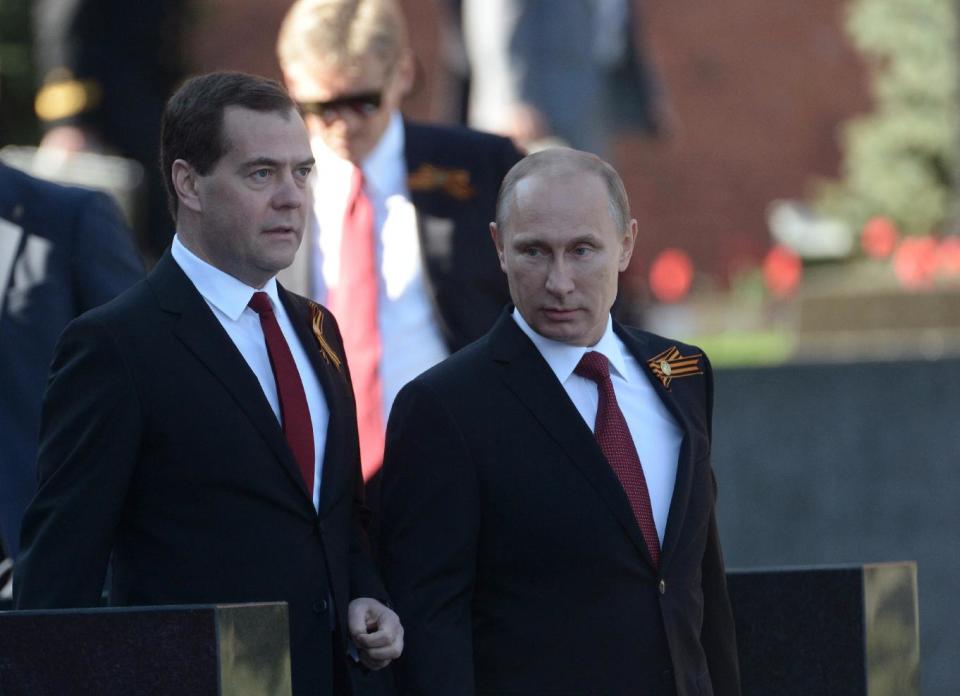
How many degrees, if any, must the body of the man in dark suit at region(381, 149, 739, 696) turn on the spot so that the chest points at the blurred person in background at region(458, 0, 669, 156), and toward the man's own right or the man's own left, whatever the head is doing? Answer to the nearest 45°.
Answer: approximately 135° to the man's own left

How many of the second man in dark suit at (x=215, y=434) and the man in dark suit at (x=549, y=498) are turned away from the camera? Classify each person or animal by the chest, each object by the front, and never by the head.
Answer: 0

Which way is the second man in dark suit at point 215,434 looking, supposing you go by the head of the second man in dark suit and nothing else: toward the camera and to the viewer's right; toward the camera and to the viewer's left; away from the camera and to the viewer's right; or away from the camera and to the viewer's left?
toward the camera and to the viewer's right

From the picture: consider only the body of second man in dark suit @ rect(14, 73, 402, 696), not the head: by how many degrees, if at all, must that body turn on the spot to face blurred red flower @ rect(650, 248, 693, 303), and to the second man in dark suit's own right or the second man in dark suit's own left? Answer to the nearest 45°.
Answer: approximately 135° to the second man in dark suit's own left

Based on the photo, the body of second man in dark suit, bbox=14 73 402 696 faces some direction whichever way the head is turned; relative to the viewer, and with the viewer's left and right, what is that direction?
facing the viewer and to the right of the viewer

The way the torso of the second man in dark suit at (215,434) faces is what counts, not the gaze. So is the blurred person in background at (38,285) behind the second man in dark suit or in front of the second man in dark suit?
behind

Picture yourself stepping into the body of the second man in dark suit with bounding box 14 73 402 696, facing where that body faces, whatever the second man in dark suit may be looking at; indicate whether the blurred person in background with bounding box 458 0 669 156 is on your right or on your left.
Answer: on your left

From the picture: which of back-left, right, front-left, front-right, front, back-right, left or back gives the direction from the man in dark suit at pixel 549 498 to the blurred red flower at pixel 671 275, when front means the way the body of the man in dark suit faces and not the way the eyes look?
back-left

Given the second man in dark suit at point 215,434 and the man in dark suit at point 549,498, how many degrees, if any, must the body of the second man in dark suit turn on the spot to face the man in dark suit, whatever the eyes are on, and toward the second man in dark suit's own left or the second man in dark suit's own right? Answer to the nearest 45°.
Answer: approximately 45° to the second man in dark suit's own left
